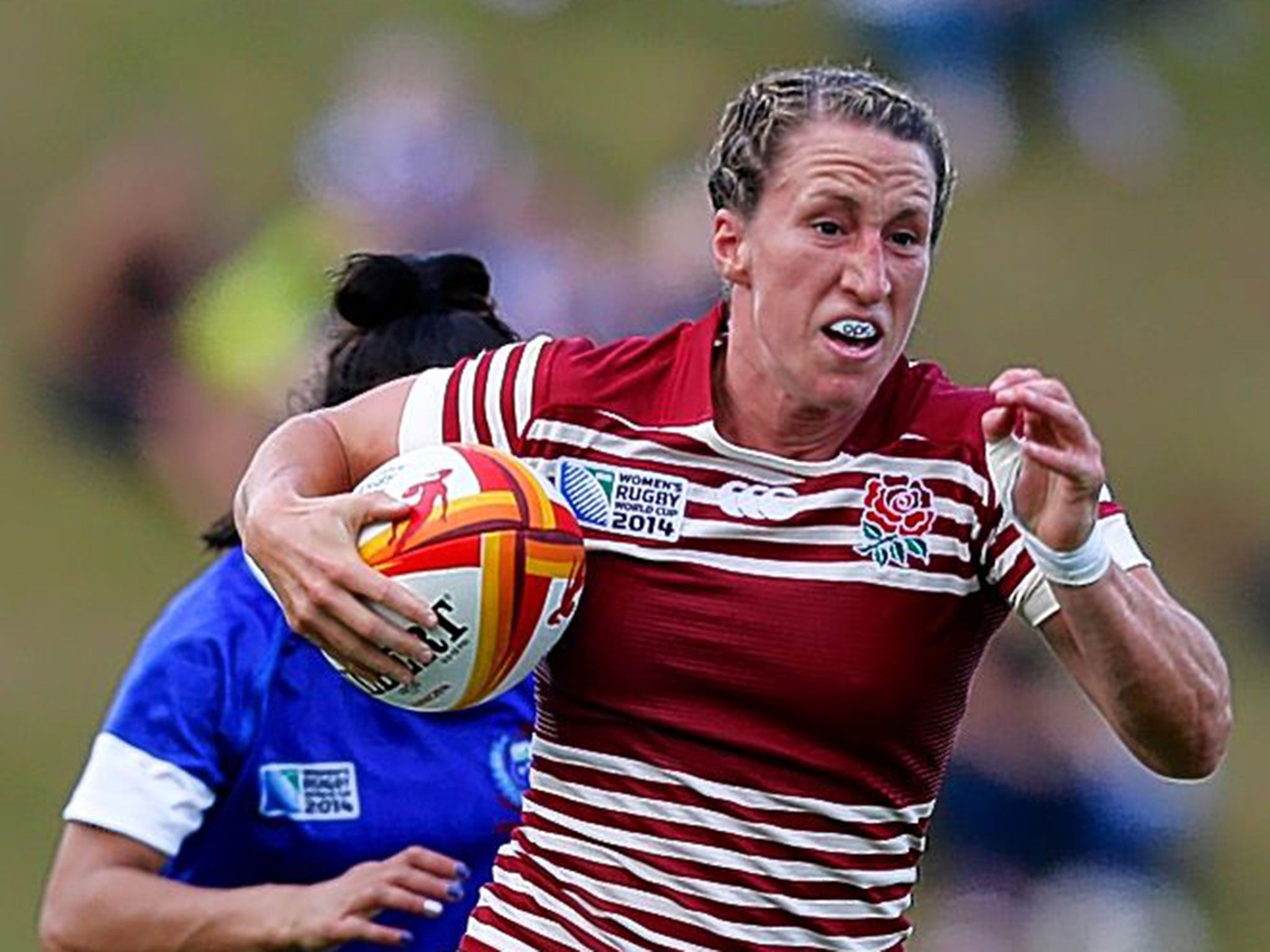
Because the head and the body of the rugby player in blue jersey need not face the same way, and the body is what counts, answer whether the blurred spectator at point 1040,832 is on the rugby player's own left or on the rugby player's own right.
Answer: on the rugby player's own left

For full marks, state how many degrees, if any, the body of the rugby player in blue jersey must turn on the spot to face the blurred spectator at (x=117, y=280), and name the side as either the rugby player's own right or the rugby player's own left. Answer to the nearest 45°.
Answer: approximately 135° to the rugby player's own left

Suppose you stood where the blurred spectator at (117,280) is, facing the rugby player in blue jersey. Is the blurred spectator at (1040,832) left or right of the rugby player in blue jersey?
left

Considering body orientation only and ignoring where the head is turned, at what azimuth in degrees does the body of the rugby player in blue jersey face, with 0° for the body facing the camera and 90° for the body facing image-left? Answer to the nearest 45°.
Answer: approximately 315°
